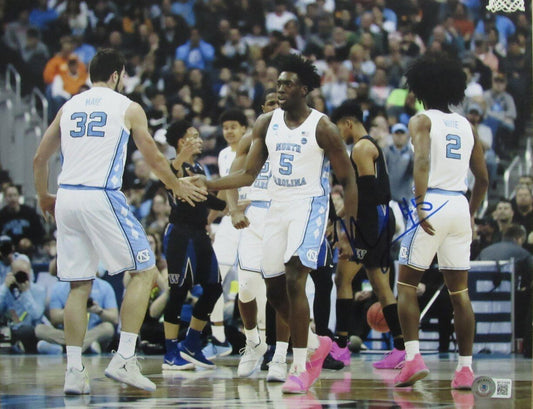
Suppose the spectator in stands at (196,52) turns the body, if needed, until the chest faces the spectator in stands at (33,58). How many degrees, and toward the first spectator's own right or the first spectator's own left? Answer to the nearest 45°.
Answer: approximately 90° to the first spectator's own right

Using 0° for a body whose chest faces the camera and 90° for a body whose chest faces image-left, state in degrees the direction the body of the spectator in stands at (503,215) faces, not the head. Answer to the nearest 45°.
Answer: approximately 0°

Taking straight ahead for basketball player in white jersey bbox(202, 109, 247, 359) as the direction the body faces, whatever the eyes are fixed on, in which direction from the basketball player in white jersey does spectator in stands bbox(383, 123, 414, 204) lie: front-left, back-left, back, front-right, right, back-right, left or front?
back

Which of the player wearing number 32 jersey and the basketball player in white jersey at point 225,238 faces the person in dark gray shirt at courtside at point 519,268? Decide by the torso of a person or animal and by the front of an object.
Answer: the player wearing number 32 jersey

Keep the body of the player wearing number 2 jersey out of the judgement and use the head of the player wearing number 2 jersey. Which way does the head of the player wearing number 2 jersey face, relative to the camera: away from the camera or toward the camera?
away from the camera

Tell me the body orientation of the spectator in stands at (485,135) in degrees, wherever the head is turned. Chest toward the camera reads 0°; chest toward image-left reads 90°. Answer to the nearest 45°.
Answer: approximately 0°

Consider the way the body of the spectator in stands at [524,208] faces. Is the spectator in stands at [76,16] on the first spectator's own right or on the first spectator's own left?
on the first spectator's own right

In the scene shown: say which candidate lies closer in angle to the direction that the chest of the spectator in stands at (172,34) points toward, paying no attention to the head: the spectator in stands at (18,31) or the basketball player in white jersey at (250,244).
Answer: the basketball player in white jersey
